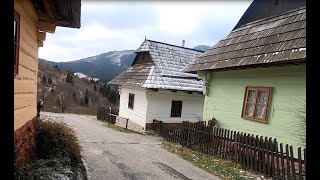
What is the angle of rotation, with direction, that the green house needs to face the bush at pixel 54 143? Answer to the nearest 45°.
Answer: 0° — it already faces it

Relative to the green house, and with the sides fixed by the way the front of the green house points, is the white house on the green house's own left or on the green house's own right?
on the green house's own right

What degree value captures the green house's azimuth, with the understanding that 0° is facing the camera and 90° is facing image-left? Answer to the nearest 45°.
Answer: approximately 45°

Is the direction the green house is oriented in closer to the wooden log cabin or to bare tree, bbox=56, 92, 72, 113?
the wooden log cabin
